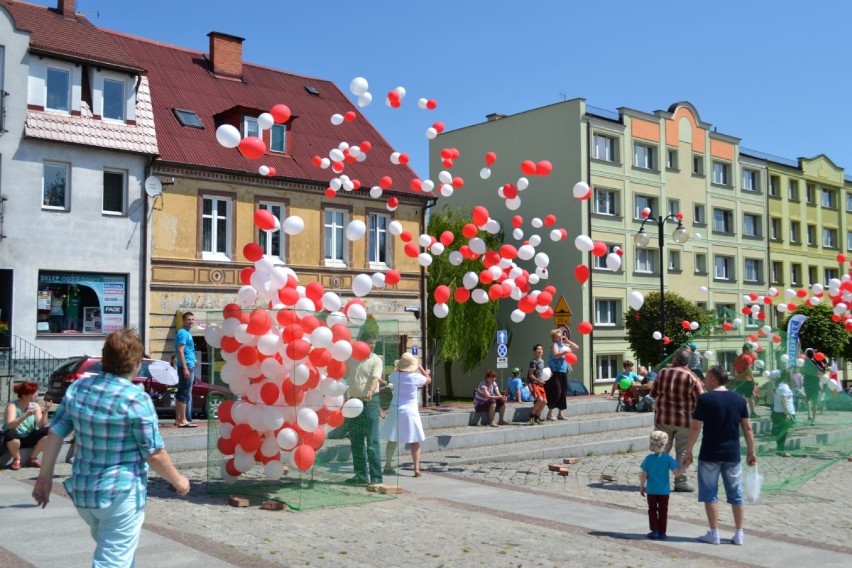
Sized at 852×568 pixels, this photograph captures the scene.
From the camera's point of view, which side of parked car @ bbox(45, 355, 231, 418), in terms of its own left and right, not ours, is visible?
right

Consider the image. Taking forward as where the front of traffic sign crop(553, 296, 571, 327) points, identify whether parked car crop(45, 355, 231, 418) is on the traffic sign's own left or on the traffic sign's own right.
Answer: on the traffic sign's own right

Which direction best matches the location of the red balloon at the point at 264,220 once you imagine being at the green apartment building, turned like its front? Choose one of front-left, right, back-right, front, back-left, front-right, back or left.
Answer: front-right

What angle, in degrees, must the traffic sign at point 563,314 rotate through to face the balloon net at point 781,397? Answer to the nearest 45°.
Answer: approximately 45° to its left

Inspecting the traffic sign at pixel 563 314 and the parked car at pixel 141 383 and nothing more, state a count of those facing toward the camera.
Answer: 1

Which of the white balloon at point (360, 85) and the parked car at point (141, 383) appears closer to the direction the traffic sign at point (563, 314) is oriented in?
the white balloon

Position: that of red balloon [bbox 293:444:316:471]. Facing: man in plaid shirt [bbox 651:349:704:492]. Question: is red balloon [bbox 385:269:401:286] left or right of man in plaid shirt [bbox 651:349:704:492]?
left

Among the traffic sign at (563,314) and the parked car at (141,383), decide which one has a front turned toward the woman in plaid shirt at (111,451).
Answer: the traffic sign

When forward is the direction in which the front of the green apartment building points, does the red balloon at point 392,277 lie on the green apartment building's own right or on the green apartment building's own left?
on the green apartment building's own right
